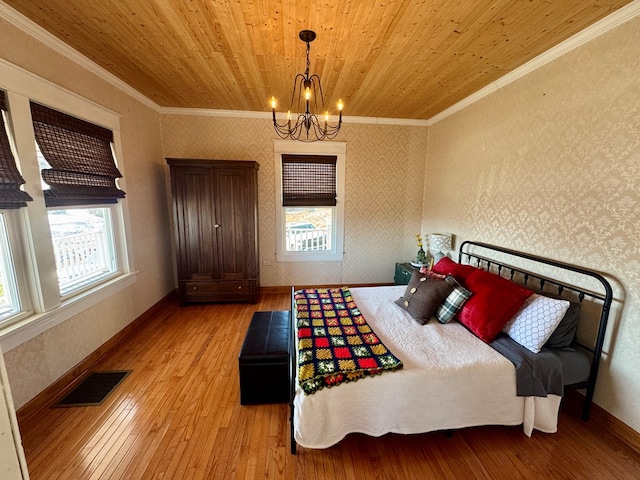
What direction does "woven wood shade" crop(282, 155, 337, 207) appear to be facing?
toward the camera

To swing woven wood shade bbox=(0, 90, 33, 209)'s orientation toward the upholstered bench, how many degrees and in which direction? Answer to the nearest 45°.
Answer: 0° — it already faces it

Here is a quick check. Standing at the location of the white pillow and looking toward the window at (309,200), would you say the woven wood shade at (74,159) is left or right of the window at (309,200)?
left

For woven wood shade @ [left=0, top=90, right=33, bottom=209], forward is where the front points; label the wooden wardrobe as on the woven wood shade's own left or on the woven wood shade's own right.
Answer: on the woven wood shade's own left

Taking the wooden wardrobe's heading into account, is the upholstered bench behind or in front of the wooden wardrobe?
in front

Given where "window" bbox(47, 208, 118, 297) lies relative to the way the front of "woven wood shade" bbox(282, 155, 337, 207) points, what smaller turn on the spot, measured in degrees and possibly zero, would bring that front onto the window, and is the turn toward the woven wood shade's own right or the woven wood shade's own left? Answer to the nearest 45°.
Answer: approximately 45° to the woven wood shade's own right

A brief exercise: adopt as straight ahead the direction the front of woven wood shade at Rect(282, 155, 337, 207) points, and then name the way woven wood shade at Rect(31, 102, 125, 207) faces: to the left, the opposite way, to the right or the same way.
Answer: to the left

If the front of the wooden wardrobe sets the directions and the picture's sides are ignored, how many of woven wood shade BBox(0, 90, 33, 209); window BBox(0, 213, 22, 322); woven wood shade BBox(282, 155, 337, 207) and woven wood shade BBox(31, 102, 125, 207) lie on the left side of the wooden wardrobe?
1

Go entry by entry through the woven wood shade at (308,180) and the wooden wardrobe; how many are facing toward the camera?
2

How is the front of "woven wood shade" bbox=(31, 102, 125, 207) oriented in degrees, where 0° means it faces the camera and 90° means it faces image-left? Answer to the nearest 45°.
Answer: approximately 315°

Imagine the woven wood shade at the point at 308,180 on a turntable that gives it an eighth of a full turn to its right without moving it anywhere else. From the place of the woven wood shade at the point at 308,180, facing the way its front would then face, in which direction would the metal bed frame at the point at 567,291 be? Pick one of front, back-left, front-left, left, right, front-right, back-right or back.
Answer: left

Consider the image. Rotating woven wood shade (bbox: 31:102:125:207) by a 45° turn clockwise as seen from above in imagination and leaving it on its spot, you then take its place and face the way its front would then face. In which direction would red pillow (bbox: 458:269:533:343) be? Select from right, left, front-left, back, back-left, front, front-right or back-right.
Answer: front-left

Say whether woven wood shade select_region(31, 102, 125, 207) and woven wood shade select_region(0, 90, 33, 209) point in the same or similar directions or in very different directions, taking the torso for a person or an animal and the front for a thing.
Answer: same or similar directions

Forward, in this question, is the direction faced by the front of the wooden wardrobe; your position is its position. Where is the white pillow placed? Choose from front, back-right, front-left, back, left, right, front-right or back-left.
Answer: front-left

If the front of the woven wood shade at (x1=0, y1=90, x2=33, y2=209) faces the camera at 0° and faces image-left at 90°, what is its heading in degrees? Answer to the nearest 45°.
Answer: approximately 315°

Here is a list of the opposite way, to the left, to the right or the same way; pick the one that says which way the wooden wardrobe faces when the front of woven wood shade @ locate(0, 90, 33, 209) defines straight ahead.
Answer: to the right
